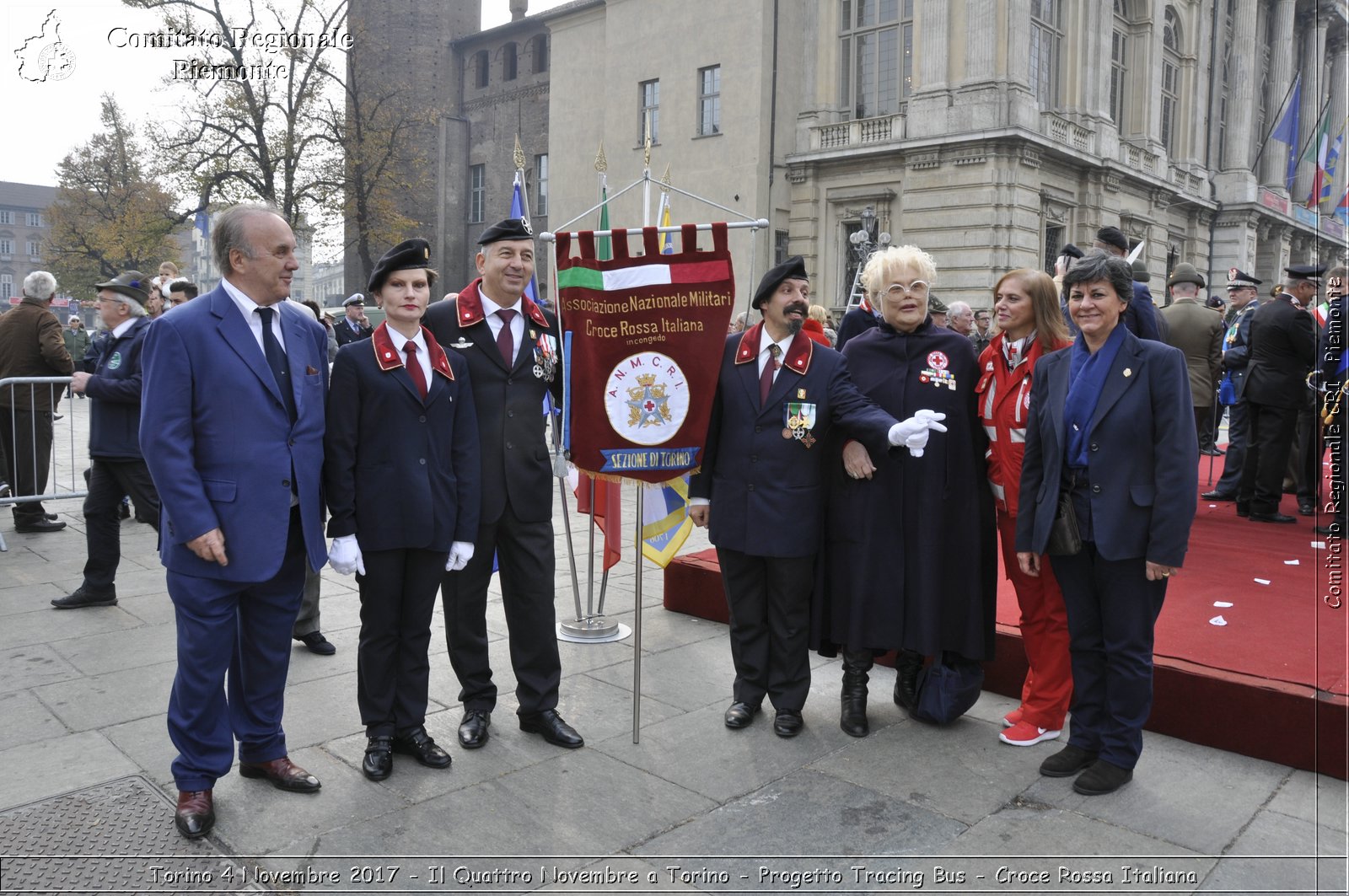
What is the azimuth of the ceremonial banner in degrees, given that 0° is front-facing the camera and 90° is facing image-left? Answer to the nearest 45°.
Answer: approximately 0°

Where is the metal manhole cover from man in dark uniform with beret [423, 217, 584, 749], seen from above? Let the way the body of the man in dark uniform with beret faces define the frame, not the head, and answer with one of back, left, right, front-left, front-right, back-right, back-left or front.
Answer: front-right

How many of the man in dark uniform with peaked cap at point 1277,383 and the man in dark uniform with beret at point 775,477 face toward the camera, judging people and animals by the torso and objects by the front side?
1

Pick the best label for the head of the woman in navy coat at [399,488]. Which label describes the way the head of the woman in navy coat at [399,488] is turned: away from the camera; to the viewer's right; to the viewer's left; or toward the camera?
toward the camera

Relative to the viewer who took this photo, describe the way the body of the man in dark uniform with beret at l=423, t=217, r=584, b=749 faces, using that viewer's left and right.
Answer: facing the viewer

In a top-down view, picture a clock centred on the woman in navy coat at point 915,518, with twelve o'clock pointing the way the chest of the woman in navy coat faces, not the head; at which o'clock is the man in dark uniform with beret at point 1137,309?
The man in dark uniform with beret is roughly at 7 o'clock from the woman in navy coat.

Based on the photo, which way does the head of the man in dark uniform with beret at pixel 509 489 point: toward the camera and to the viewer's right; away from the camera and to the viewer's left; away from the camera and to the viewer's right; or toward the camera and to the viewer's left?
toward the camera and to the viewer's right

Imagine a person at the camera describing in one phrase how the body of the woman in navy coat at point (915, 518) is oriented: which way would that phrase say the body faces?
toward the camera

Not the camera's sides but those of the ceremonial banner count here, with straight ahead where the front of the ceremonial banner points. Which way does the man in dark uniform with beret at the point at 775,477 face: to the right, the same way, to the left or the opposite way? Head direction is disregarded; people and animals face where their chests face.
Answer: the same way

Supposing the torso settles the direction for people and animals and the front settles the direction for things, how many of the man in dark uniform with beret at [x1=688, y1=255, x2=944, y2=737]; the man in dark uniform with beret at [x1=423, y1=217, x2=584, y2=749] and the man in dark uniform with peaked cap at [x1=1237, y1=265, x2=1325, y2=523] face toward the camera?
2

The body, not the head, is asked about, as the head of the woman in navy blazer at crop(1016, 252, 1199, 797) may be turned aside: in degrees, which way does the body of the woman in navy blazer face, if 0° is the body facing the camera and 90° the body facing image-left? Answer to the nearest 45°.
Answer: approximately 45°

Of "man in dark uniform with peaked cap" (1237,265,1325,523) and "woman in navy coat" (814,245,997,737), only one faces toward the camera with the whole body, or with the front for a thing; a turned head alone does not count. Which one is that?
the woman in navy coat

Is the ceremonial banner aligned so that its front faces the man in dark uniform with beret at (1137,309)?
no

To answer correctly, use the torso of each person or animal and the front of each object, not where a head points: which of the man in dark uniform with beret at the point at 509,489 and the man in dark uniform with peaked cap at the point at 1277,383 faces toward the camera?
the man in dark uniform with beret at the point at 509,489

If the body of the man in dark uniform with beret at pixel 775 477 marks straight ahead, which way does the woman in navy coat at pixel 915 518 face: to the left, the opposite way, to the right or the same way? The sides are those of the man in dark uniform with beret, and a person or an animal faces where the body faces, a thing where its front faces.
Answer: the same way

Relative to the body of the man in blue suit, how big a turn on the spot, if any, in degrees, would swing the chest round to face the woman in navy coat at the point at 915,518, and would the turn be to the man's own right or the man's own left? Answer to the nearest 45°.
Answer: approximately 45° to the man's own left
